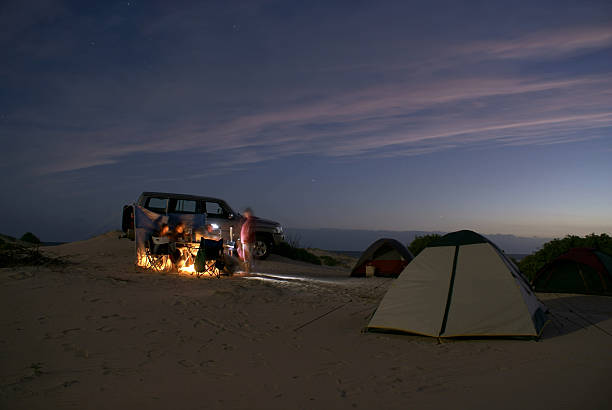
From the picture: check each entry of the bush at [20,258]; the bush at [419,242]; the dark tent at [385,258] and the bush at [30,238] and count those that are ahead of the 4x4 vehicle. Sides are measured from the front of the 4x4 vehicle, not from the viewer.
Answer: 2

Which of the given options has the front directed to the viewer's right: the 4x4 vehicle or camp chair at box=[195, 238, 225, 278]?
the 4x4 vehicle

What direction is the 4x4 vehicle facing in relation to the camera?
to the viewer's right

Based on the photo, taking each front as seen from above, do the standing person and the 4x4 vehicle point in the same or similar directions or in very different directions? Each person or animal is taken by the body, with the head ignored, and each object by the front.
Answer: very different directions

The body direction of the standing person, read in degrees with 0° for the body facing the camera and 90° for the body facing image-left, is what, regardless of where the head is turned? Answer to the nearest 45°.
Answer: approximately 90°

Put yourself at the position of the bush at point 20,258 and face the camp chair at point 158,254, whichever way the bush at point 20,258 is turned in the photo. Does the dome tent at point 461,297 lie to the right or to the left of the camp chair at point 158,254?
right

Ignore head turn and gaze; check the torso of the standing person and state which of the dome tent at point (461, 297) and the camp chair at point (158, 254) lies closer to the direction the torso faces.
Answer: the camp chair
